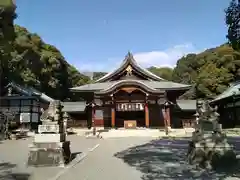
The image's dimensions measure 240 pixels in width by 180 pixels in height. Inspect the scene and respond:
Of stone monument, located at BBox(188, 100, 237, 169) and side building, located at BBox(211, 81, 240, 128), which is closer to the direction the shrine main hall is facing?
the stone monument

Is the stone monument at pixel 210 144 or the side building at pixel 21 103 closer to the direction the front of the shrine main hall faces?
the stone monument

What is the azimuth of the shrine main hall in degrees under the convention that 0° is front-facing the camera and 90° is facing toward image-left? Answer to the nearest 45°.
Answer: approximately 0°

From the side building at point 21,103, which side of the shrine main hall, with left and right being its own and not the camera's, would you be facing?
right

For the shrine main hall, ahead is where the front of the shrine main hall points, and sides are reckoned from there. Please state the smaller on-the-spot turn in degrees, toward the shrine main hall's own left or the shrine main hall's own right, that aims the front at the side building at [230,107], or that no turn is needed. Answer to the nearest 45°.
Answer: approximately 90° to the shrine main hall's own left

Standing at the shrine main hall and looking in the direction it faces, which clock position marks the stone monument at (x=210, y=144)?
The stone monument is roughly at 12 o'clock from the shrine main hall.
